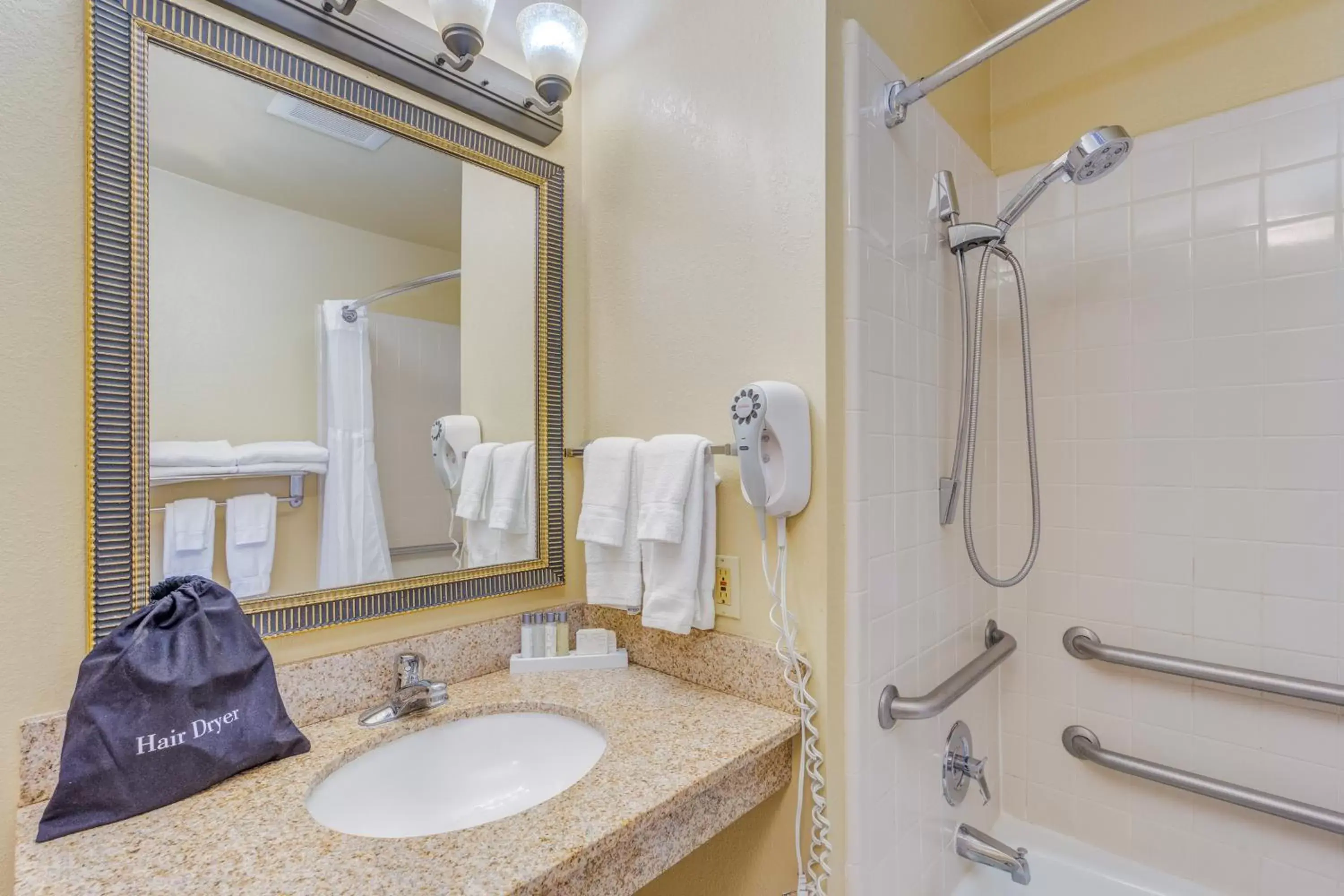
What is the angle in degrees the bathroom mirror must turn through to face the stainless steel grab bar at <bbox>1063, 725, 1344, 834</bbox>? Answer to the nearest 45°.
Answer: approximately 45° to its left

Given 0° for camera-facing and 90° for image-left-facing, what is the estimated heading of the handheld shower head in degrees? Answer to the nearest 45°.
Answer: approximately 315°

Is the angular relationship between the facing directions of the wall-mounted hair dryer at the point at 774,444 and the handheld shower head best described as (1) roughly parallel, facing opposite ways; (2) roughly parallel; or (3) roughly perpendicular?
roughly perpendicular

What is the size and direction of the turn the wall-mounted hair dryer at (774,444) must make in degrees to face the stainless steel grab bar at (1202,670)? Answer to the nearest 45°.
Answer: approximately 180°

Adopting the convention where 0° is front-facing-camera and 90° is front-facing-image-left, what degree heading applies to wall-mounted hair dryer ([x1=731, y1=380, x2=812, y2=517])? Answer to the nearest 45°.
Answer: approximately 45°
